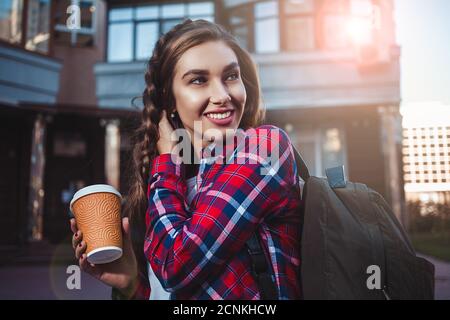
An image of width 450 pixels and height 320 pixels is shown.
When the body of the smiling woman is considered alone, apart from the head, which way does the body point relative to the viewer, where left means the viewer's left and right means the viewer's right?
facing the viewer and to the left of the viewer
